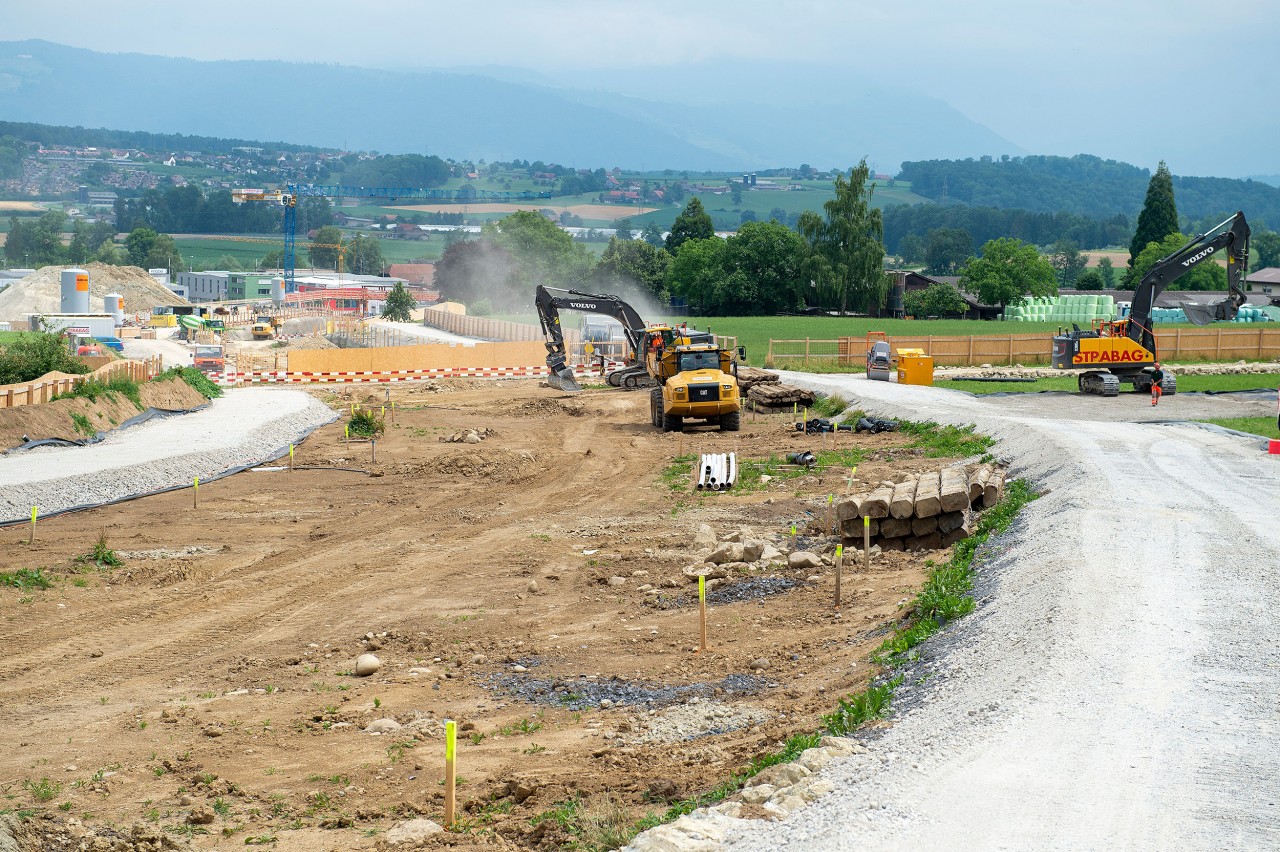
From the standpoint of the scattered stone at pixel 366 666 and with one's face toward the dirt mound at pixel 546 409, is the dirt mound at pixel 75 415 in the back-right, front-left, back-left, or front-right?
front-left

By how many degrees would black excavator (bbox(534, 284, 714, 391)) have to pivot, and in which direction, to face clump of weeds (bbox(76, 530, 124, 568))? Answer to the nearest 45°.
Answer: approximately 90° to its left

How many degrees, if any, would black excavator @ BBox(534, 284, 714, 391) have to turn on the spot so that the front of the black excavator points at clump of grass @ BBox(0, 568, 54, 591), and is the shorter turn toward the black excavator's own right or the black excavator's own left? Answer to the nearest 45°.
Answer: approximately 90° to the black excavator's own left

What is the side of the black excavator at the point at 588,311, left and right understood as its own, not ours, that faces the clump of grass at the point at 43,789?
left

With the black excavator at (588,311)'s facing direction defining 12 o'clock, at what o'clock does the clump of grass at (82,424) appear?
The clump of grass is roughly at 10 o'clock from the black excavator.

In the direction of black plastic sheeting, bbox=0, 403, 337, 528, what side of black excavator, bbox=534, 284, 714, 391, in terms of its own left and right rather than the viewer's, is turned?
left

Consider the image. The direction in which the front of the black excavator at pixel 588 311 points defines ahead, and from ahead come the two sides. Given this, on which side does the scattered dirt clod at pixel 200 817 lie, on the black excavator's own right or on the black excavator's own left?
on the black excavator's own left

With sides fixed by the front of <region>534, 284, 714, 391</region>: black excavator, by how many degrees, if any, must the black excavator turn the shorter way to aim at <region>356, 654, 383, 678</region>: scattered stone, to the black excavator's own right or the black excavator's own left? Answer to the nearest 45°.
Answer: approximately 90° to the black excavator's own left

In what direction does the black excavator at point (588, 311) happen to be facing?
to the viewer's left

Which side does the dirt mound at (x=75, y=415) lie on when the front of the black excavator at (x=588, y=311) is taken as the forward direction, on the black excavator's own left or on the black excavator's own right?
on the black excavator's own left

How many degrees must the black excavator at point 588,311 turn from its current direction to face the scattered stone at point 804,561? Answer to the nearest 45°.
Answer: approximately 90° to its left

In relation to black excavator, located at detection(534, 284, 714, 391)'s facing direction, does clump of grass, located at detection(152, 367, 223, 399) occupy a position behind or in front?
in front
